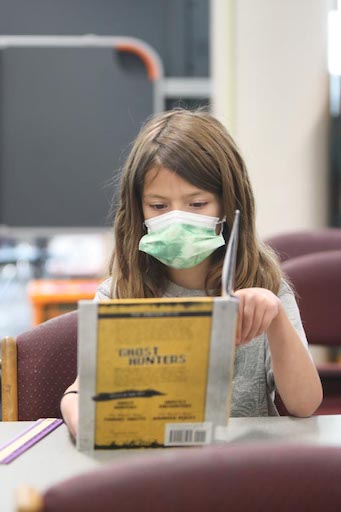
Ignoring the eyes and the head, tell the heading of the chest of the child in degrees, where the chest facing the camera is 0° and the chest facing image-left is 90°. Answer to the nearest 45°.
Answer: approximately 0°

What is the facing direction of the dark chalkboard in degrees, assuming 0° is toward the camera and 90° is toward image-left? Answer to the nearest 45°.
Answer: approximately 0°

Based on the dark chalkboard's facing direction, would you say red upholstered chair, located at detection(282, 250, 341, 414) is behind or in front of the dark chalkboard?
in front

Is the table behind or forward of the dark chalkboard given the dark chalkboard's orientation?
forward

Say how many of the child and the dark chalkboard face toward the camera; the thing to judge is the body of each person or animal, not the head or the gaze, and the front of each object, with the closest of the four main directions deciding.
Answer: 2

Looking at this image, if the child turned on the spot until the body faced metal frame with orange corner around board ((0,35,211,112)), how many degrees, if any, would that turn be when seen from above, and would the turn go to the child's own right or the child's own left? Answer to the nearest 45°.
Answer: approximately 180°

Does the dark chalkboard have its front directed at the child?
yes

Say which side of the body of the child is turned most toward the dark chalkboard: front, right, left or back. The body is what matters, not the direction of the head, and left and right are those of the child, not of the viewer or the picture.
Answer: back
